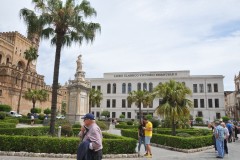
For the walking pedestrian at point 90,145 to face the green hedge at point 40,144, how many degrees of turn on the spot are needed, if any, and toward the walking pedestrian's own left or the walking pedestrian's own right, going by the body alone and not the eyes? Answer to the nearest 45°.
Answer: approximately 90° to the walking pedestrian's own right

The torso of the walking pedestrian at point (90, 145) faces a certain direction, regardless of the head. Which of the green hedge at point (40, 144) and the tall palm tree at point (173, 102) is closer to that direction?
the green hedge
